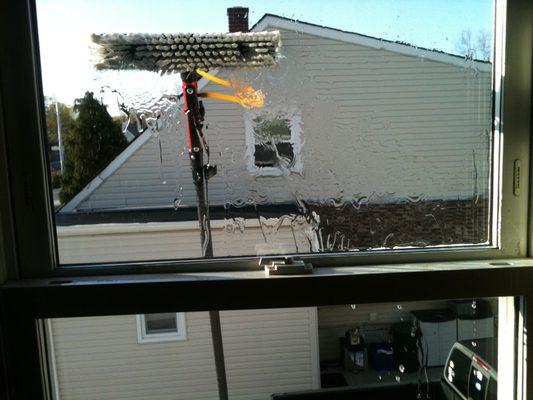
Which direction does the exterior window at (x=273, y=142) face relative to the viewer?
toward the camera
